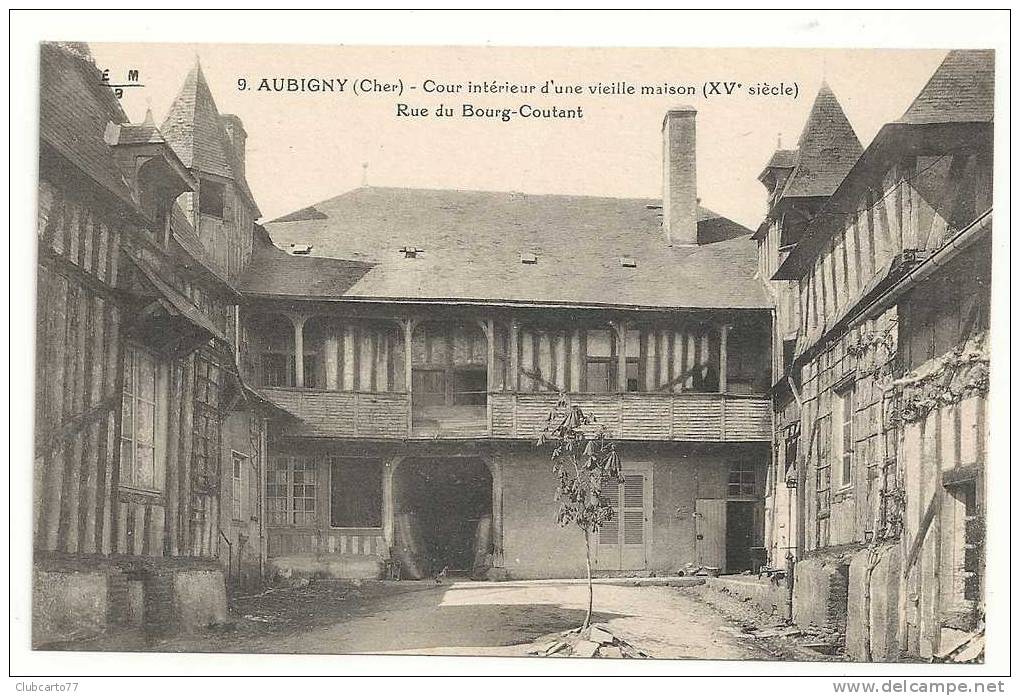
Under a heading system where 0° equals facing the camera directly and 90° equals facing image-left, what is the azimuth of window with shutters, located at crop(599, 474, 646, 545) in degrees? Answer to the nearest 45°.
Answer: approximately 0°

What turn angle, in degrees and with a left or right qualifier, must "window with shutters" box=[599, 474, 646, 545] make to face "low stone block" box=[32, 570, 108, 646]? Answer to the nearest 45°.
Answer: approximately 45° to its right
